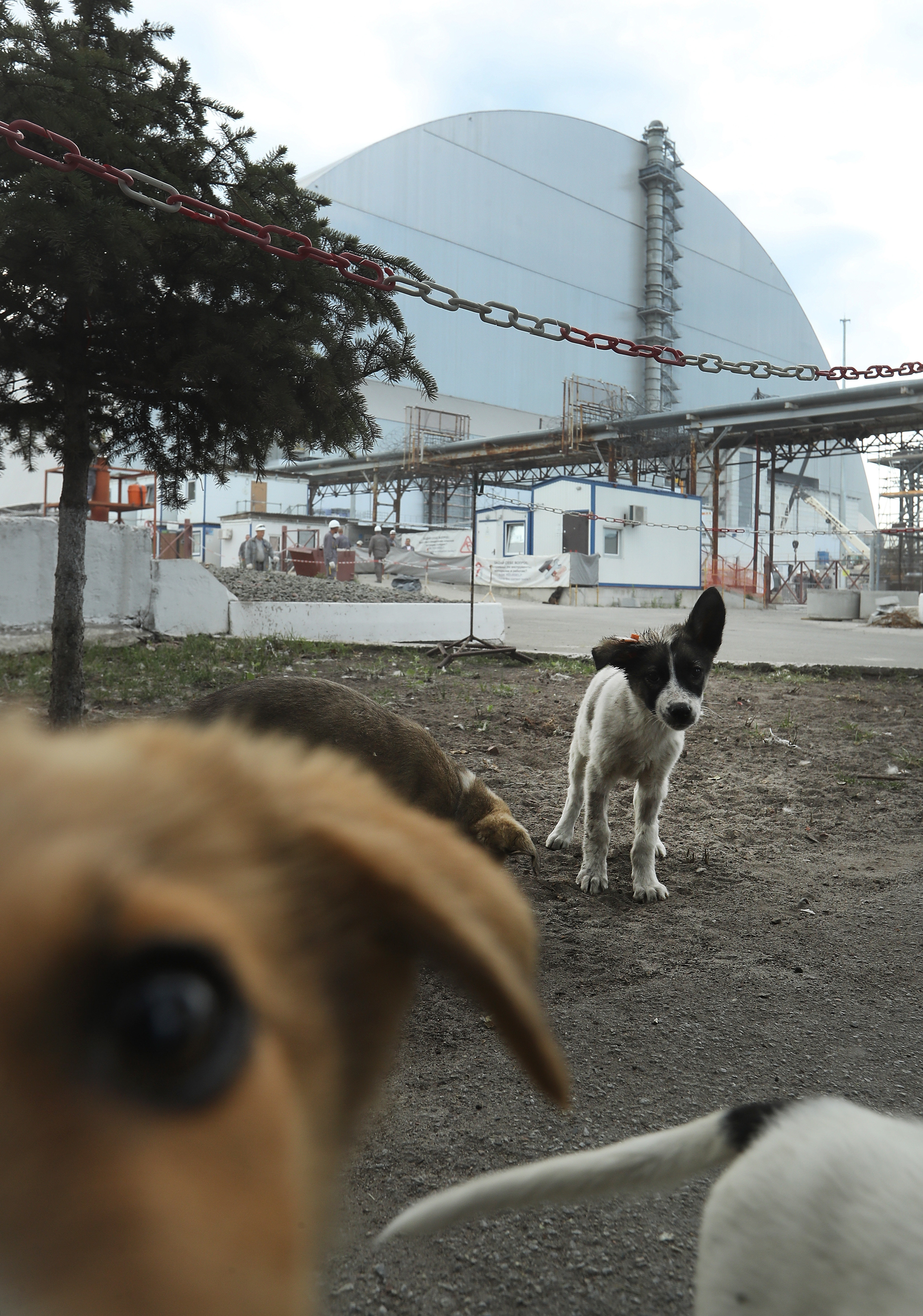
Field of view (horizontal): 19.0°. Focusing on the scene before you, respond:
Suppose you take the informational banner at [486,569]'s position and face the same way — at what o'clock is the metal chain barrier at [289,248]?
The metal chain barrier is roughly at 12 o'clock from the informational banner.

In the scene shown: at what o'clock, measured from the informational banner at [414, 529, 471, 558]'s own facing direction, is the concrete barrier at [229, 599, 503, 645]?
The concrete barrier is roughly at 12 o'clock from the informational banner.

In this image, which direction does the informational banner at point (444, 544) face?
toward the camera

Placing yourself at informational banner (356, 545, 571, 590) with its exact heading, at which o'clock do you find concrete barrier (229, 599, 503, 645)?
The concrete barrier is roughly at 12 o'clock from the informational banner.

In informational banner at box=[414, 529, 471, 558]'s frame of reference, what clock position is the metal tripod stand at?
The metal tripod stand is roughly at 12 o'clock from the informational banner.

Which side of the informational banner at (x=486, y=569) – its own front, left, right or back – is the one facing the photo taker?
front

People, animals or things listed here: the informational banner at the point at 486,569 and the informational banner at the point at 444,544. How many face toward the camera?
2

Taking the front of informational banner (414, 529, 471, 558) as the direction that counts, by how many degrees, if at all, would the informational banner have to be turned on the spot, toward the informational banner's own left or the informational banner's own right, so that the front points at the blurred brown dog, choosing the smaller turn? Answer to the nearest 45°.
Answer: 0° — it already faces it

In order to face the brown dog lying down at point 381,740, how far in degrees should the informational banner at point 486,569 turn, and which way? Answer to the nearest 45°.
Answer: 0° — it already faces it

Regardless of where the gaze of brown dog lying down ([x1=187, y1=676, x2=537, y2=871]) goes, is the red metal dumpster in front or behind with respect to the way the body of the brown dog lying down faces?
behind
